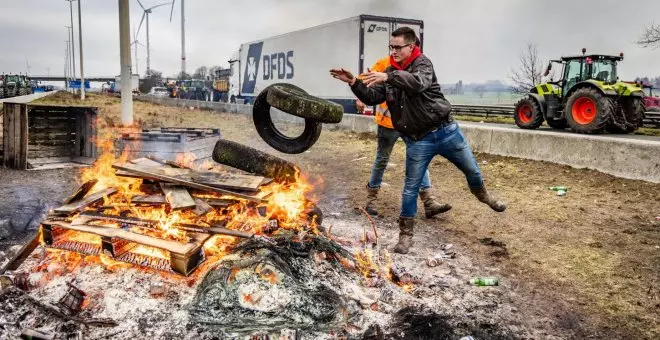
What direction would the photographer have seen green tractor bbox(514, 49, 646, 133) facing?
facing away from the viewer and to the left of the viewer

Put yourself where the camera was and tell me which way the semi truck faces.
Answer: facing away from the viewer and to the left of the viewer

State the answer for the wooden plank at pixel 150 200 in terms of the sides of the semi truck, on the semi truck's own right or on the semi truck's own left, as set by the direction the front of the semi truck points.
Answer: on the semi truck's own left

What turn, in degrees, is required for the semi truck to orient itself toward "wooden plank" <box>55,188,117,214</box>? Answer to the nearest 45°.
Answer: approximately 135° to its left
